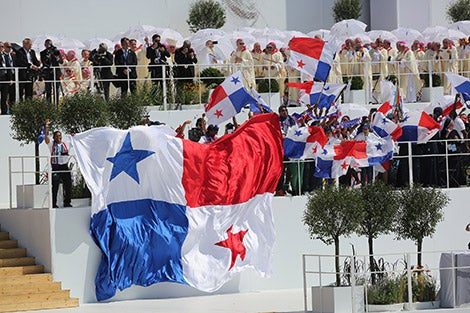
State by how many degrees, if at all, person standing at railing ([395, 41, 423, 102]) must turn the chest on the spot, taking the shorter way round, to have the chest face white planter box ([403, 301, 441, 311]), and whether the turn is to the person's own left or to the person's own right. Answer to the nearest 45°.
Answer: approximately 45° to the person's own left

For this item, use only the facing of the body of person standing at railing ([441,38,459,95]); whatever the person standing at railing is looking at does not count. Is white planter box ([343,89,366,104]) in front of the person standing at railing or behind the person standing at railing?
in front

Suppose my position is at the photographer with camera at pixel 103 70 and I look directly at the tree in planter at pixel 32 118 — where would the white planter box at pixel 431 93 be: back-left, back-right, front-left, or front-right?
back-left

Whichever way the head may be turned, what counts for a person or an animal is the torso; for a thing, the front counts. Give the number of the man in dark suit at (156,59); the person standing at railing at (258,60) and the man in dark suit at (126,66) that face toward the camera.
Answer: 3

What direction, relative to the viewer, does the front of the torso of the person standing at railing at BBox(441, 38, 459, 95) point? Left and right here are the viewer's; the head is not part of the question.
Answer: facing the viewer and to the left of the viewer

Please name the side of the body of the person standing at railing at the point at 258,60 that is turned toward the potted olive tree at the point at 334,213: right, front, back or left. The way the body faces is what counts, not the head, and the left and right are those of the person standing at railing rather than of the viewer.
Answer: front

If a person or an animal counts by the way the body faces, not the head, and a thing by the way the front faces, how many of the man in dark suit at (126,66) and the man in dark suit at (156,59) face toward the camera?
2

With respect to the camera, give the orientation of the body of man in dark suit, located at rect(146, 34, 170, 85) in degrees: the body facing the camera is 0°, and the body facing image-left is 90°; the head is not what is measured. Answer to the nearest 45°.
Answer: approximately 0°

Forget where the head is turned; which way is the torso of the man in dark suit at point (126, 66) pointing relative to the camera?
toward the camera
